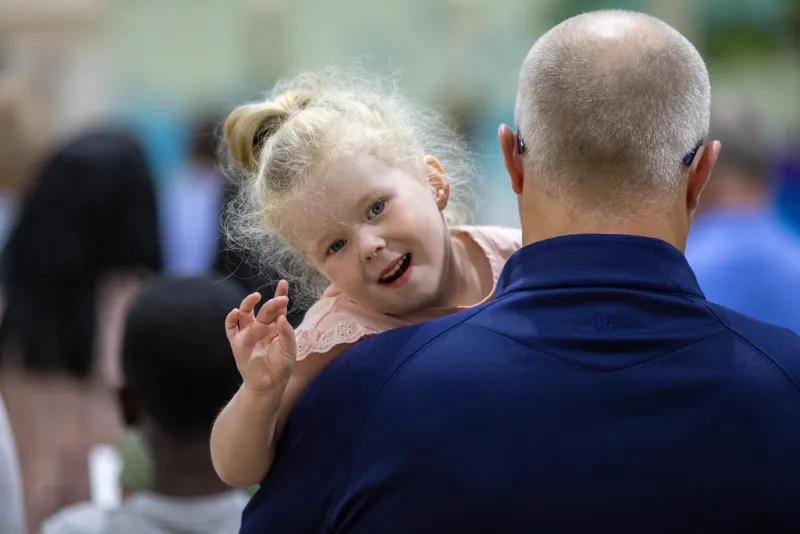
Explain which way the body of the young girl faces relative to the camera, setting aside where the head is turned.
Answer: toward the camera

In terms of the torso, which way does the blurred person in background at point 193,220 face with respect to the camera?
away from the camera

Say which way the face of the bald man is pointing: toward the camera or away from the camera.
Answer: away from the camera

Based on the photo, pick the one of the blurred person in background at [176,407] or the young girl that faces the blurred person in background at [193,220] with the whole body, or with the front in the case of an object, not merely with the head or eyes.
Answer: the blurred person in background at [176,407]

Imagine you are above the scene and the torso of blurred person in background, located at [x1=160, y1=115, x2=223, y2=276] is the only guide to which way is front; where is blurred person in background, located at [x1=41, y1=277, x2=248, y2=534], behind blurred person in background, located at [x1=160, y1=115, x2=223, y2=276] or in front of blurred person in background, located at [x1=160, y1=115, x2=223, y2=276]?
behind

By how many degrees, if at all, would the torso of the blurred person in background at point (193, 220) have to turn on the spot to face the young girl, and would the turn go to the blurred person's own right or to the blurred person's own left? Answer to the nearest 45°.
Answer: approximately 180°

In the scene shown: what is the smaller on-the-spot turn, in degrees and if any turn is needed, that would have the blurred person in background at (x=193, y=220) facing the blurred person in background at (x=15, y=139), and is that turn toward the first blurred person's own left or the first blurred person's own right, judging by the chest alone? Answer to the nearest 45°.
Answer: approximately 135° to the first blurred person's own left

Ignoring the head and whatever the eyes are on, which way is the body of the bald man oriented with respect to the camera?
away from the camera

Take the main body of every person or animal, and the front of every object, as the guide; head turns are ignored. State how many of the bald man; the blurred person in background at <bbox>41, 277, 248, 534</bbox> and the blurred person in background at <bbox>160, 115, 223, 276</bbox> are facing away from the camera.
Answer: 3

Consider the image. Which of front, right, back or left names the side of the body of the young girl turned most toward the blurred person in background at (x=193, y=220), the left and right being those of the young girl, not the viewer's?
back

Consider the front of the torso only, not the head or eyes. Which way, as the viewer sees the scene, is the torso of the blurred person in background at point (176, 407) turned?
away from the camera

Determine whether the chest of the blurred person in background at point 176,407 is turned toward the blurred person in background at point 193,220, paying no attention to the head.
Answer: yes

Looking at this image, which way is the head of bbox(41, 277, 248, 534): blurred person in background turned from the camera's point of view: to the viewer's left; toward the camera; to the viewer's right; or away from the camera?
away from the camera

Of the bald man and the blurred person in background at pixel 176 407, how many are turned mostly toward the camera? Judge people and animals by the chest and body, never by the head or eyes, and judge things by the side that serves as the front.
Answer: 0
